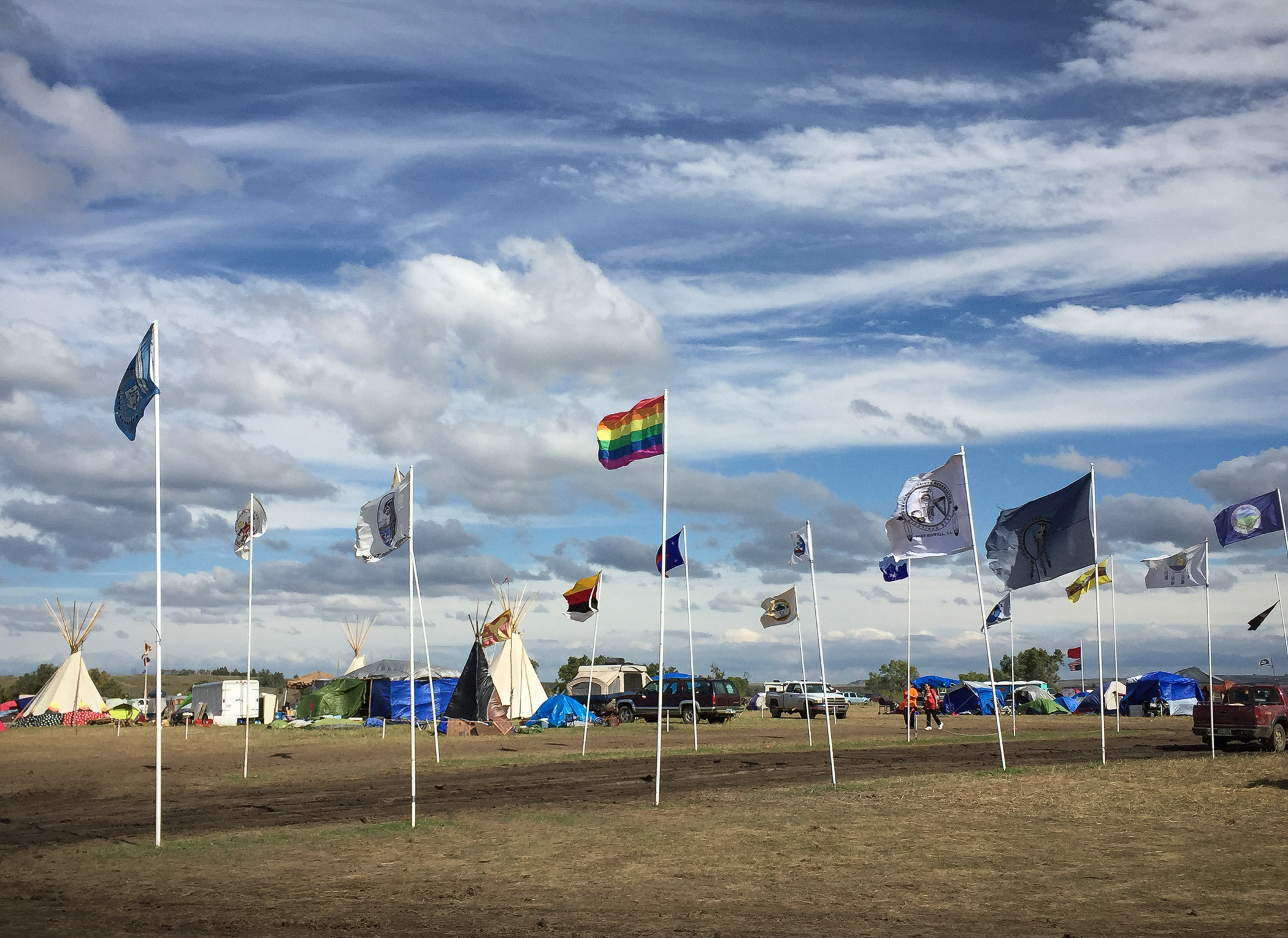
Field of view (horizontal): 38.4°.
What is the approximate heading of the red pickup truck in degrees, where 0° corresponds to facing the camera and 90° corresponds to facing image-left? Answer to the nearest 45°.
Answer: approximately 225°

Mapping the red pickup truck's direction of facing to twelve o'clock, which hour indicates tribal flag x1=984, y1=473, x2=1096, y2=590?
The tribal flag is roughly at 5 o'clock from the red pickup truck.

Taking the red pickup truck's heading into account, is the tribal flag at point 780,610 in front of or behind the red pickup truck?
behind

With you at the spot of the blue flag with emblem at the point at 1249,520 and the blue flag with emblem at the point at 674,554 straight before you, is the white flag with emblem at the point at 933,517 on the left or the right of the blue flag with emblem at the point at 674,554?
left
